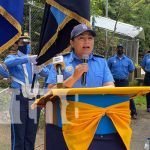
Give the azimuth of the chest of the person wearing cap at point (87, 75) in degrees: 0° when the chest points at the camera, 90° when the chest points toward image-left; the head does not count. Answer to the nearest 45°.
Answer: approximately 0°

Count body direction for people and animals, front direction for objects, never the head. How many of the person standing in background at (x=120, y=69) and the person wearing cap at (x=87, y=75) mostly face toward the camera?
2

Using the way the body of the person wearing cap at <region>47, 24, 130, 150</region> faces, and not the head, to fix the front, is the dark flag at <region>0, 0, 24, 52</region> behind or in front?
behind

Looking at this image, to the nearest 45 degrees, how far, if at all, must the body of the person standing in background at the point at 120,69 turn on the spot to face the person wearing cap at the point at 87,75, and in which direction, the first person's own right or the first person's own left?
0° — they already face them

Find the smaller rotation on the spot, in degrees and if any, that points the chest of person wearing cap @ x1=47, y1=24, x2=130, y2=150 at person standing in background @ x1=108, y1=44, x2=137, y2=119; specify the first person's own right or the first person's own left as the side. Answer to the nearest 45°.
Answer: approximately 180°

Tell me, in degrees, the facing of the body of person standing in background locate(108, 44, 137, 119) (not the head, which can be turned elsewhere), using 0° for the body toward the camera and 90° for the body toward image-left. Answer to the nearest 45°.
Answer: approximately 0°
